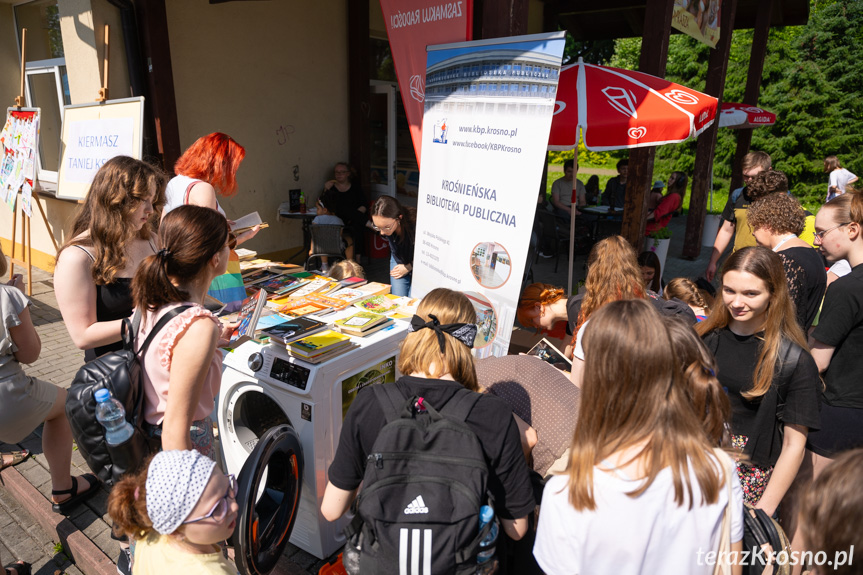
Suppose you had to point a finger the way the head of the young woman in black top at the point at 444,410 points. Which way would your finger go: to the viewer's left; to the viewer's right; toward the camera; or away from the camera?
away from the camera

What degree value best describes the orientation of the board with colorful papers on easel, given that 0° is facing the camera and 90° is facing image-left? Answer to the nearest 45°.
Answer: approximately 0°

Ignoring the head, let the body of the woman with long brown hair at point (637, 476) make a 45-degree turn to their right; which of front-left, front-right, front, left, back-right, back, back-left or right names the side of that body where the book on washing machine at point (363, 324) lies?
left

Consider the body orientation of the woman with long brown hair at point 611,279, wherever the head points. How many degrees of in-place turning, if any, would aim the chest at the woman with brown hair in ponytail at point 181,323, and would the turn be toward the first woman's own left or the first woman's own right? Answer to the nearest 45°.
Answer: approximately 135° to the first woman's own left

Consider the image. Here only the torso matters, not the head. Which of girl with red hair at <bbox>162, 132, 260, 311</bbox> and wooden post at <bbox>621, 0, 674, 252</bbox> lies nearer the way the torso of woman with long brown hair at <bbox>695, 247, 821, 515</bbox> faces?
the girl with red hair

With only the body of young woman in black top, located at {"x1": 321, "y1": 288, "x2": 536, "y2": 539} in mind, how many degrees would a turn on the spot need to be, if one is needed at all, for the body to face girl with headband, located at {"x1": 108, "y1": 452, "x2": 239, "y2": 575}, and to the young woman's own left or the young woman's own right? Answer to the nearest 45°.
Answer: approximately 90° to the young woman's own left

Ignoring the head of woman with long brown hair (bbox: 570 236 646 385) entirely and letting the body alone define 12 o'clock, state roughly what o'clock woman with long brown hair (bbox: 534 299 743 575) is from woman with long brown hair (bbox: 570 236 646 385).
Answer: woman with long brown hair (bbox: 534 299 743 575) is roughly at 6 o'clock from woman with long brown hair (bbox: 570 236 646 385).

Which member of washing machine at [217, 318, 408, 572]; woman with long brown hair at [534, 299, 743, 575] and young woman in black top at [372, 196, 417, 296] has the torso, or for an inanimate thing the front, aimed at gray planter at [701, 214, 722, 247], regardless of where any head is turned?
the woman with long brown hair

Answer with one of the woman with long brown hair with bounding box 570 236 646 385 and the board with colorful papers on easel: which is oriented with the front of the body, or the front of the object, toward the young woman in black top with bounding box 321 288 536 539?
the board with colorful papers on easel

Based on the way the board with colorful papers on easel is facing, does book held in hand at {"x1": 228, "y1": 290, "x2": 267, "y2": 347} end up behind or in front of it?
in front

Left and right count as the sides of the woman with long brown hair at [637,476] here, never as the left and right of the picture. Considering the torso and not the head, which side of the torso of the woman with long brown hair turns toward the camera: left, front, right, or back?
back

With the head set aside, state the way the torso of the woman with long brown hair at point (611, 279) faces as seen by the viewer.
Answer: away from the camera
